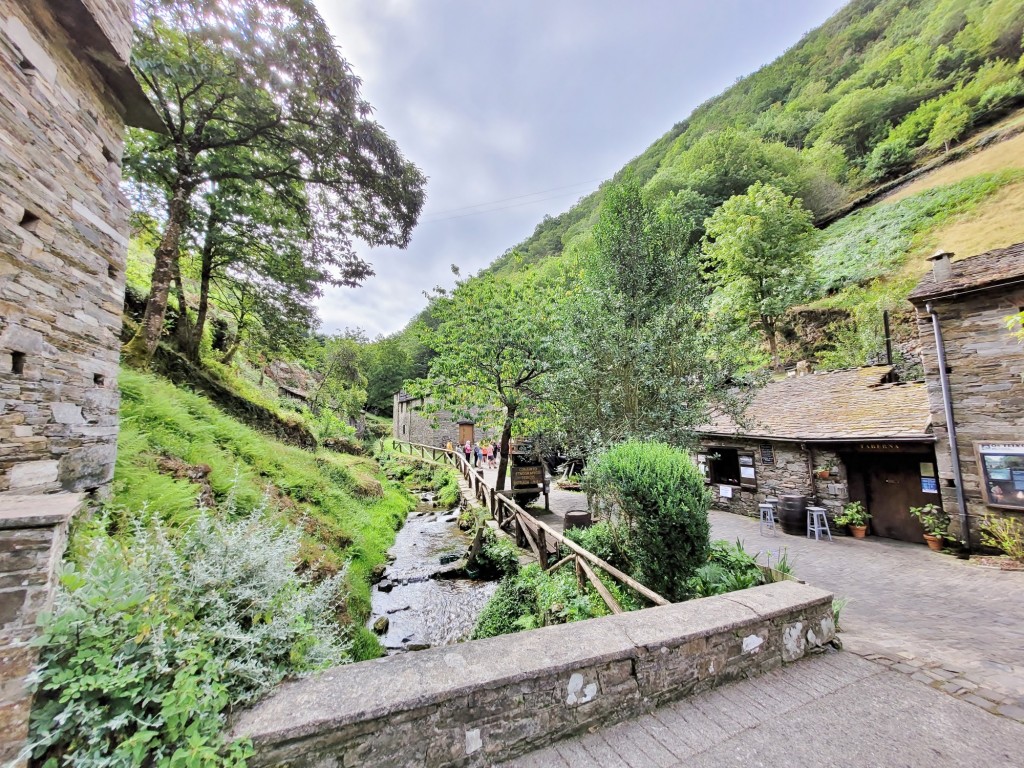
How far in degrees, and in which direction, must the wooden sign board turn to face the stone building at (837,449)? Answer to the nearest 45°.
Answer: approximately 90° to its left

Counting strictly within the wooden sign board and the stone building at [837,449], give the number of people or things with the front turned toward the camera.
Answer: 2

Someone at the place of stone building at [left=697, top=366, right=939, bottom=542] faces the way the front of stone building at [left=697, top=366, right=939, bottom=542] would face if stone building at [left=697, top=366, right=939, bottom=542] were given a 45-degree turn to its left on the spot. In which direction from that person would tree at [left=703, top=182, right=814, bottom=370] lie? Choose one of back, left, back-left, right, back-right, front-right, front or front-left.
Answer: back-left

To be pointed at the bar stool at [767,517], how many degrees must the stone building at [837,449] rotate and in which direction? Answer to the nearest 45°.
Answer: approximately 45° to its right

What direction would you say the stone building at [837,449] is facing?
toward the camera

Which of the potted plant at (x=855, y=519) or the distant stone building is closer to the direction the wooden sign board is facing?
the potted plant

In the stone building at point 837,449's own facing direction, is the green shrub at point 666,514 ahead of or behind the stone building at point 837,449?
ahead

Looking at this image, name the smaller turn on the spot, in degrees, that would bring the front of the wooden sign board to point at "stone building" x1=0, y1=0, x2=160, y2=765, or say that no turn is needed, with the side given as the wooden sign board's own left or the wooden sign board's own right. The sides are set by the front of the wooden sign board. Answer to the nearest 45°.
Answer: approximately 45° to the wooden sign board's own right

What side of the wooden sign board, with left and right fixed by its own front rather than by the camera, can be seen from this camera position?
front

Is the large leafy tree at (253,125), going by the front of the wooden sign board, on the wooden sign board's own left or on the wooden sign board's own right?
on the wooden sign board's own right

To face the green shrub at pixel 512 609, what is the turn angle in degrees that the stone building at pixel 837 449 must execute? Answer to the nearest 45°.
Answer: approximately 45° to its right

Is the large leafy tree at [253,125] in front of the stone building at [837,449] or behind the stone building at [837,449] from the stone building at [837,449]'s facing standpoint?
in front

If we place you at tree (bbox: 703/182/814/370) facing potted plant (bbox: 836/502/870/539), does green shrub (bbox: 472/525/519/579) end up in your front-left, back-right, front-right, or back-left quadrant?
front-right

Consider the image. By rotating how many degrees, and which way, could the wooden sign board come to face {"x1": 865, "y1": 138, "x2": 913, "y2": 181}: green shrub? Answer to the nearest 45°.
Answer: approximately 135° to its left

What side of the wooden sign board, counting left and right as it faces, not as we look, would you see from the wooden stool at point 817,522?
left

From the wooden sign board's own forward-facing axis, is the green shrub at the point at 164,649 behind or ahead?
ahead
